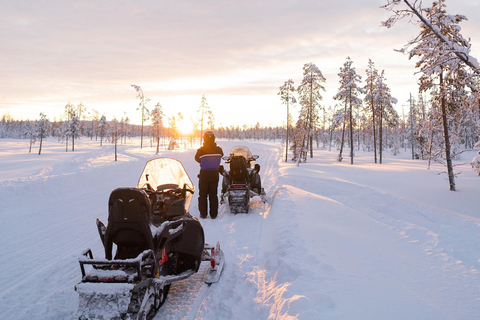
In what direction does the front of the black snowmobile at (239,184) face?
away from the camera

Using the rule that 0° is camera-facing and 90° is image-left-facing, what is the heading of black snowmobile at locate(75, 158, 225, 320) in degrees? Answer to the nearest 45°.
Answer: approximately 225°

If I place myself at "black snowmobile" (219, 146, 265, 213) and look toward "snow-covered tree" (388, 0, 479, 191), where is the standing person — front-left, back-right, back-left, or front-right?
back-right

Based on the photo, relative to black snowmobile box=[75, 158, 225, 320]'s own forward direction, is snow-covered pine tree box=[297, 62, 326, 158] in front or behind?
in front

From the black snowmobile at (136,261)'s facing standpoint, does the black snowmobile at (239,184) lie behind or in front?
in front

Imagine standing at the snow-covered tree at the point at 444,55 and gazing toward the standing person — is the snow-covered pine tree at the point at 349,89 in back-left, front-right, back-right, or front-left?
back-right

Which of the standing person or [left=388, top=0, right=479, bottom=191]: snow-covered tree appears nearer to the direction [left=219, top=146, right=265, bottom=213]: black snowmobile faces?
the snow-covered tree

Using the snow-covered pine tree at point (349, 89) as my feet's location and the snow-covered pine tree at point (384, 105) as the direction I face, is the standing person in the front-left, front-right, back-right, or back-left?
back-right

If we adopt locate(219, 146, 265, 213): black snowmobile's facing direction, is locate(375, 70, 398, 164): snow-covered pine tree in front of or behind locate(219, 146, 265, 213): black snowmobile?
in front

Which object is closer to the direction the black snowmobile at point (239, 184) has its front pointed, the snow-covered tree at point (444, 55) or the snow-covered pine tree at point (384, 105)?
the snow-covered pine tree
